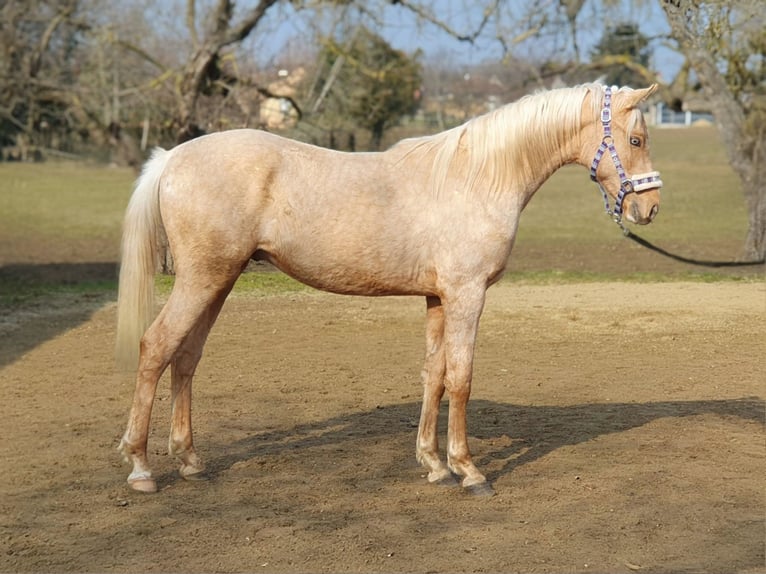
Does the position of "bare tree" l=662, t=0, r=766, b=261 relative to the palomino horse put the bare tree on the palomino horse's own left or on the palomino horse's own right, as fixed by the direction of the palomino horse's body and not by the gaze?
on the palomino horse's own left

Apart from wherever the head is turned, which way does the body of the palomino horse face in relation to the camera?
to the viewer's right
